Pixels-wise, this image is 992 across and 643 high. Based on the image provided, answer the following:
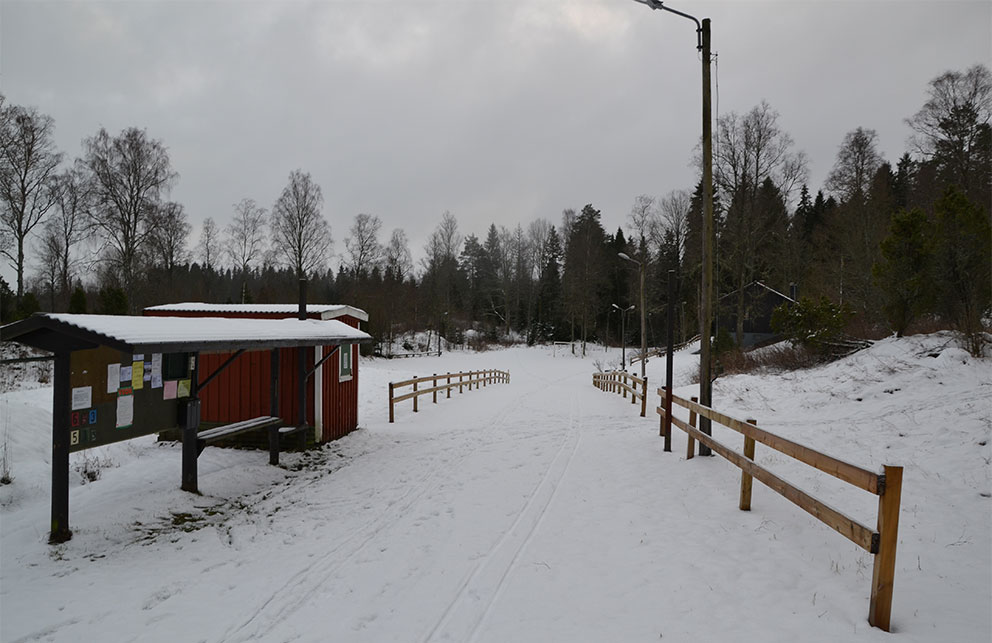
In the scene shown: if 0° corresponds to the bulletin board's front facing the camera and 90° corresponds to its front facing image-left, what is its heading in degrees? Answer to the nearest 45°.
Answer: approximately 315°

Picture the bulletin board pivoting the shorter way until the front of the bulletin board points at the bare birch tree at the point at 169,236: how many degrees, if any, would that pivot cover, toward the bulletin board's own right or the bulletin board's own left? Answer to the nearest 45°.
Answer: approximately 135° to the bulletin board's own left

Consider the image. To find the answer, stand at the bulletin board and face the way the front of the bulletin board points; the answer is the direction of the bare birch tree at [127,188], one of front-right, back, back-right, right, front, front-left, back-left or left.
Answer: back-left

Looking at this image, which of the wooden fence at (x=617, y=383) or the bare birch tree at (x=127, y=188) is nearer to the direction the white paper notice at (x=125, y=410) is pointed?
the wooden fence

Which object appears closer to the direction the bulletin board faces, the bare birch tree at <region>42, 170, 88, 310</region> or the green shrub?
the green shrub

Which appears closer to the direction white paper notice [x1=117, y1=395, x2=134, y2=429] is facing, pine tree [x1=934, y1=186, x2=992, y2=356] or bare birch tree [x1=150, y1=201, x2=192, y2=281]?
the pine tree

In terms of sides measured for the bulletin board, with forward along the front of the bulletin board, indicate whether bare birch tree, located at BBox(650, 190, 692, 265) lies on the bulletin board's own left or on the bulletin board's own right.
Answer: on the bulletin board's own left

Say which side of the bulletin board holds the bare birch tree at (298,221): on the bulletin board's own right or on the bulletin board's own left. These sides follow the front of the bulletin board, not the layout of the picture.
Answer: on the bulletin board's own left
